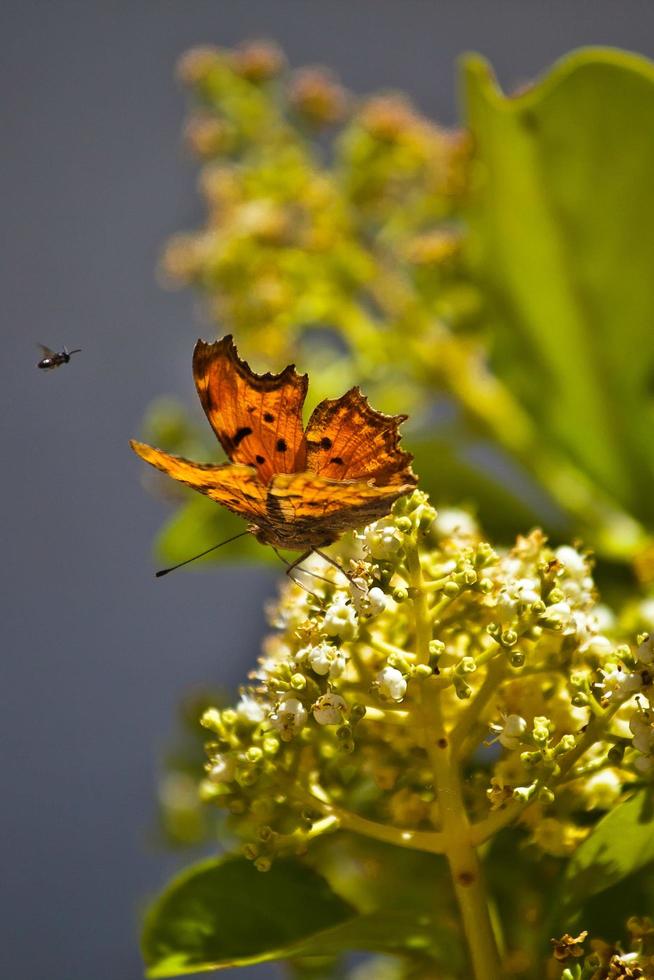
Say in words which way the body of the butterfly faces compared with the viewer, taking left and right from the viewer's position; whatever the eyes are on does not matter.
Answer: facing to the left of the viewer

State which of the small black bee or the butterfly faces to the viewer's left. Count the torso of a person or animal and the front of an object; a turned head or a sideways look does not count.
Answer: the butterfly

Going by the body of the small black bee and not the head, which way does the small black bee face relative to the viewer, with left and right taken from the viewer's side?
facing to the right of the viewer

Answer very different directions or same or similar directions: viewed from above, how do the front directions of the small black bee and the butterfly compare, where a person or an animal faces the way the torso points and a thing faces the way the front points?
very different directions
